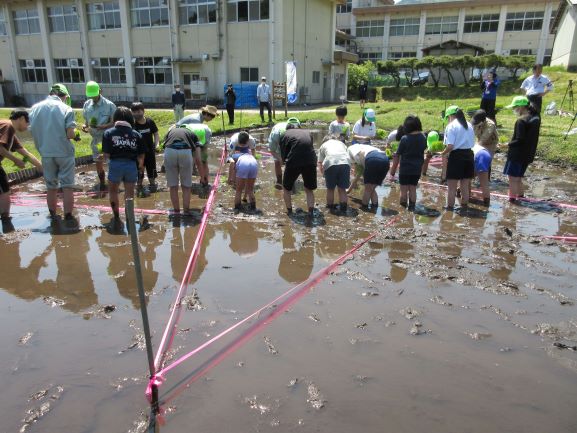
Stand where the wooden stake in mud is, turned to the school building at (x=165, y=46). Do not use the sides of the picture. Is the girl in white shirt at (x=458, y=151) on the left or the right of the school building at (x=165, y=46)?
right

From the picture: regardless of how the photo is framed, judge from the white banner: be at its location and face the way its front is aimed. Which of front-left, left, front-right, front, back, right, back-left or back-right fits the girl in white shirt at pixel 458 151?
front

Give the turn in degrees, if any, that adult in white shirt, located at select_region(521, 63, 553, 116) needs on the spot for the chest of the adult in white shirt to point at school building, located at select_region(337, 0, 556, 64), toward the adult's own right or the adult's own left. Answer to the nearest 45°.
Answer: approximately 180°

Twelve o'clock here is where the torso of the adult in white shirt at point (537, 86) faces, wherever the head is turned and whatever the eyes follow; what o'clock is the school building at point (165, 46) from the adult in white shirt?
The school building is roughly at 4 o'clock from the adult in white shirt.

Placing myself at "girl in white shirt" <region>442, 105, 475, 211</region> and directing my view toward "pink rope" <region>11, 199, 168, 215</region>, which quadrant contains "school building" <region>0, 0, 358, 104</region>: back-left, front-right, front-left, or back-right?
front-right

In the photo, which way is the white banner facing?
toward the camera

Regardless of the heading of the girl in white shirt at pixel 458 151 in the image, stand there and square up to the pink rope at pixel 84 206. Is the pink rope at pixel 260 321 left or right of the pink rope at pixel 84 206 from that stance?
left

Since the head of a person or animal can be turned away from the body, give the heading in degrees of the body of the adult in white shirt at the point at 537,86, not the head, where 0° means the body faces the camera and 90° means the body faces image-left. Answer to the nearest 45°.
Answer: approximately 0°

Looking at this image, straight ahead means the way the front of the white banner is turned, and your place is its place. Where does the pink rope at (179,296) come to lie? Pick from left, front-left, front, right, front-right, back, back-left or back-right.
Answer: front

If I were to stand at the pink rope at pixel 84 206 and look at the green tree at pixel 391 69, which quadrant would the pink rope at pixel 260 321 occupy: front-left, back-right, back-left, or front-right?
back-right

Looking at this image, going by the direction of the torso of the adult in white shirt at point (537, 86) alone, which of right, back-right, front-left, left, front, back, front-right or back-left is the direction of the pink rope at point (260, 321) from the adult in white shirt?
front

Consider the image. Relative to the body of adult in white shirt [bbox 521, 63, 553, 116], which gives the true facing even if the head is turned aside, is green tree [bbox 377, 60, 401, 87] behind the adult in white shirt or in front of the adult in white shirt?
behind

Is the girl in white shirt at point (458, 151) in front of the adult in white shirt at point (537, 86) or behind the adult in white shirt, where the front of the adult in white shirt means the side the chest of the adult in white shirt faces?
in front
